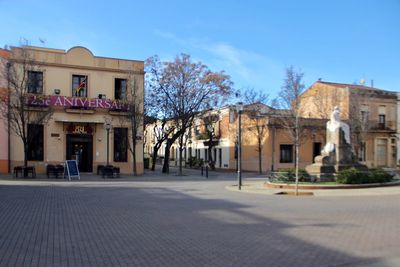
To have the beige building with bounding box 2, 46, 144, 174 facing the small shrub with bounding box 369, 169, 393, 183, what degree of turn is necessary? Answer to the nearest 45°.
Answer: approximately 45° to its left

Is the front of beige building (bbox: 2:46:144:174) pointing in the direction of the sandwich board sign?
yes

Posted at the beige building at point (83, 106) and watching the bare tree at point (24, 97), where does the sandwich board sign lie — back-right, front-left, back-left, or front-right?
front-left

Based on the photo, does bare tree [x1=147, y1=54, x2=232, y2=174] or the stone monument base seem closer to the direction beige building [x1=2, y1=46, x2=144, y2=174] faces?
the stone monument base

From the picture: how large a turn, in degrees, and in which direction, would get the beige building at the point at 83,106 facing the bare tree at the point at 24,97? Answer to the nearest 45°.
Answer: approximately 45° to its right

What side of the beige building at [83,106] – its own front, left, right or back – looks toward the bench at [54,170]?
front

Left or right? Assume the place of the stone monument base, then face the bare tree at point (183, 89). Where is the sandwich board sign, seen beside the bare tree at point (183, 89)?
left

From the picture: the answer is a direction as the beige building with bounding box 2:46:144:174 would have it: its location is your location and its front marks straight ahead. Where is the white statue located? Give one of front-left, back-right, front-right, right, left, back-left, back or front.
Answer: front-left

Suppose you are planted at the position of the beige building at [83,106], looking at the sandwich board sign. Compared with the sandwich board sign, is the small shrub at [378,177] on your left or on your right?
left

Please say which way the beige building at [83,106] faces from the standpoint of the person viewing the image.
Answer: facing the viewer

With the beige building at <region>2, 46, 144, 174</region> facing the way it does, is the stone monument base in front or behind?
in front

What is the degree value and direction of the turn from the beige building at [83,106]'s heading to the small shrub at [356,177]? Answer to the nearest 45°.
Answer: approximately 45° to its left
